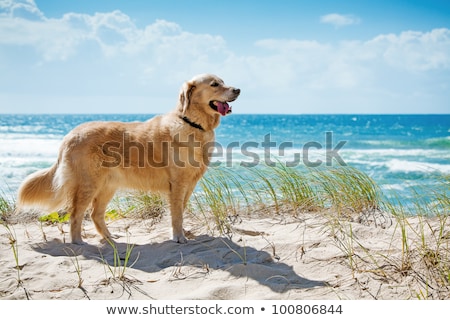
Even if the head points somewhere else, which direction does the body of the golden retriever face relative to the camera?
to the viewer's right
